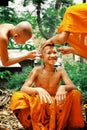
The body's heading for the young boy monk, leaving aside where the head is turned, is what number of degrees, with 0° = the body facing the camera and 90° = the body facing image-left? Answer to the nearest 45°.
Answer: approximately 0°
